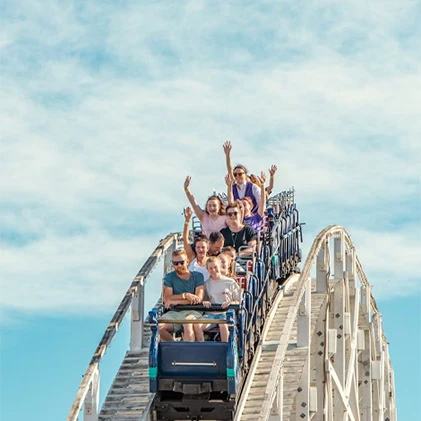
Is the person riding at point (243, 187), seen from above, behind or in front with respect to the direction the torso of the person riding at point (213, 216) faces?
behind

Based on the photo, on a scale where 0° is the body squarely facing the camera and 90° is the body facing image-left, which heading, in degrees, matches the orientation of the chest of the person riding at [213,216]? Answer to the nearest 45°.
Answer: approximately 0°

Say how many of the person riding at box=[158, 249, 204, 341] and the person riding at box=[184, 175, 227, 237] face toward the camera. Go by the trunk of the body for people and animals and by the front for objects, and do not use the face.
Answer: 2
